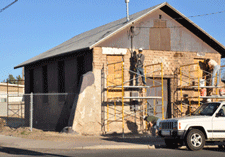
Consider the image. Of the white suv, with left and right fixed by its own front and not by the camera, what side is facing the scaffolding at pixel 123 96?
right

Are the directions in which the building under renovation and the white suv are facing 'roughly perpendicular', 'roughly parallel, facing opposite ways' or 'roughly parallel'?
roughly perpendicular

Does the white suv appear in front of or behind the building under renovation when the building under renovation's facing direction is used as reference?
in front

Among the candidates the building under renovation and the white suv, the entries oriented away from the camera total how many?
0

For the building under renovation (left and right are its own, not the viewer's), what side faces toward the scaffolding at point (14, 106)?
back

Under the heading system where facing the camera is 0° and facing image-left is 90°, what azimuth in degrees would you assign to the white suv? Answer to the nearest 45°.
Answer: approximately 45°

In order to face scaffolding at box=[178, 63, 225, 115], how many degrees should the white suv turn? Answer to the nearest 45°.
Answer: approximately 135° to its right
